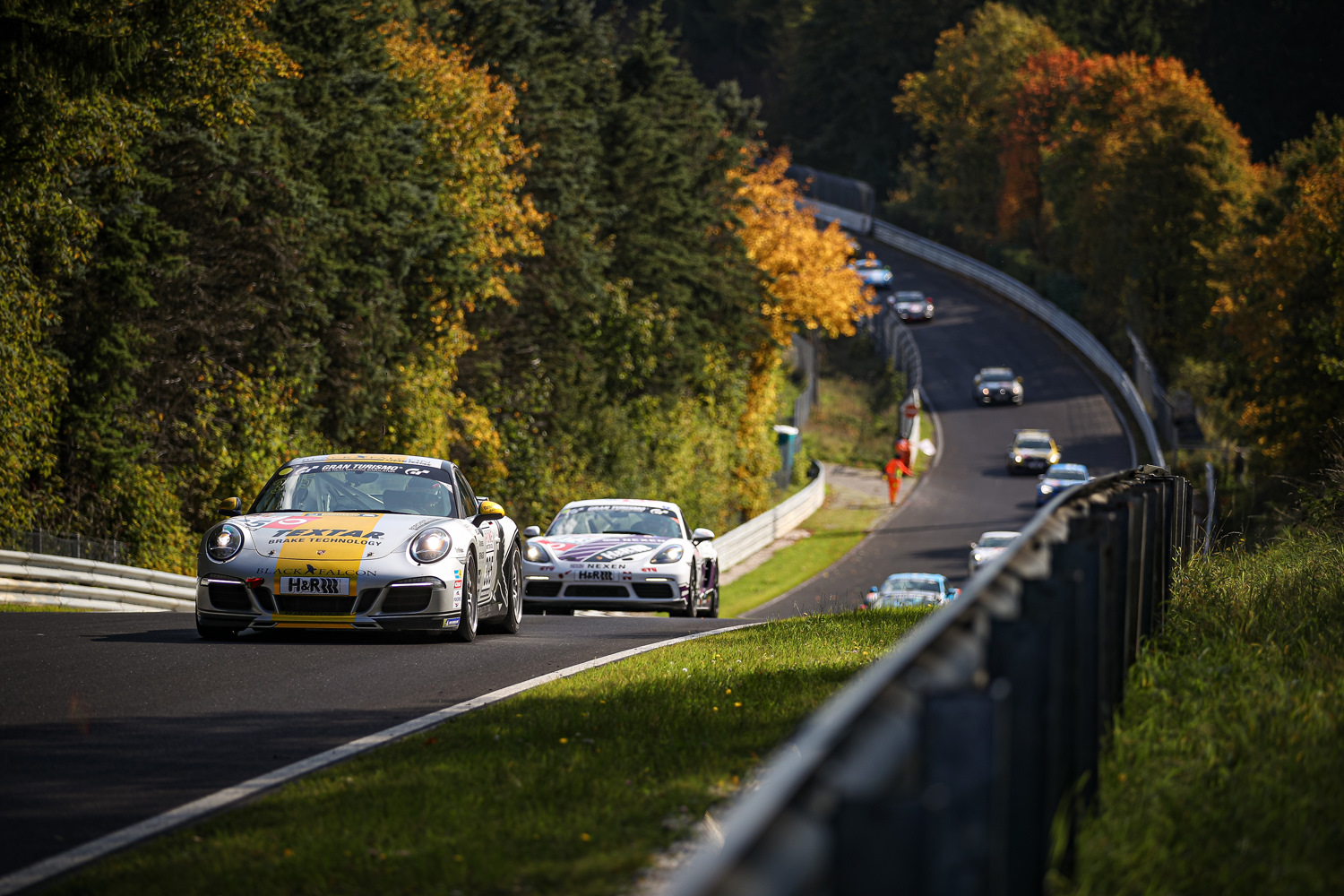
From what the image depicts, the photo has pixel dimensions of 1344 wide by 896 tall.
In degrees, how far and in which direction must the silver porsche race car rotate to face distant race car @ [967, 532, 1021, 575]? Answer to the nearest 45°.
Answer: approximately 135° to its left

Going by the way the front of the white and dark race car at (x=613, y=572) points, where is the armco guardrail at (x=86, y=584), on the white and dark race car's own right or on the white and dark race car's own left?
on the white and dark race car's own right

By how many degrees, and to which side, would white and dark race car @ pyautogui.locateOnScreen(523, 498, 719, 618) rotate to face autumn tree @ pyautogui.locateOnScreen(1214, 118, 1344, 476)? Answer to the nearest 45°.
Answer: approximately 135° to its left

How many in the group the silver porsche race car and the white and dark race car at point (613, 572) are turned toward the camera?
2

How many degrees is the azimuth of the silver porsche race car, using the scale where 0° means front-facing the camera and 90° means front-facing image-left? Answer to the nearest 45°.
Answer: approximately 0°

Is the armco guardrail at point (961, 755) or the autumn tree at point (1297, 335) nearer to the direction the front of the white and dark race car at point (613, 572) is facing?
the armco guardrail

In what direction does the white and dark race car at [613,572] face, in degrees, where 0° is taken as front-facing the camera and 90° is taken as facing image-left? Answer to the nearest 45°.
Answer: approximately 0°

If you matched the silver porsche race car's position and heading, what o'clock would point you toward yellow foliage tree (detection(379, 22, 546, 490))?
The yellow foliage tree is roughly at 6 o'clock from the silver porsche race car.

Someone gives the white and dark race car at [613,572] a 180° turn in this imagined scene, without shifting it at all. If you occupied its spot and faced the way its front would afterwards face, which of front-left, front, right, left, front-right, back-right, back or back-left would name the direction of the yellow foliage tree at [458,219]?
front

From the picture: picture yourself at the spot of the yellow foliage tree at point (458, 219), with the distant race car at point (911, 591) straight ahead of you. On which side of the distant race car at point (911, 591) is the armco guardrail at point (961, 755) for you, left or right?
right

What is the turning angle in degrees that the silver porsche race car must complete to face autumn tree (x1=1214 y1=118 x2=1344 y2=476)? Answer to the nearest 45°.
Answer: approximately 135° to its left
